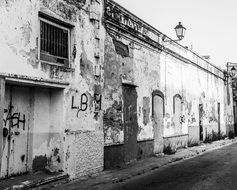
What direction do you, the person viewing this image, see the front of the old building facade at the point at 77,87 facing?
facing the viewer and to the right of the viewer

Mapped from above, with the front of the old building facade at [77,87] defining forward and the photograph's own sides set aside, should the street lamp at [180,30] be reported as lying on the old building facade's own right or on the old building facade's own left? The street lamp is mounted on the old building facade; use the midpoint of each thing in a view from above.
on the old building facade's own left

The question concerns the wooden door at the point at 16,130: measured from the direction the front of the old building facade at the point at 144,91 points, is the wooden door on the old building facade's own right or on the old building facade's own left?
on the old building facade's own right
